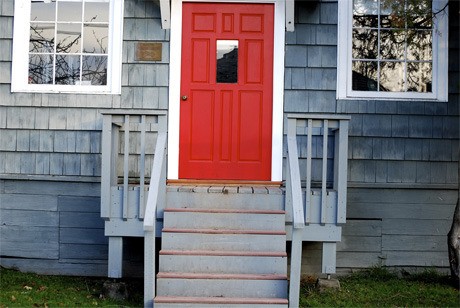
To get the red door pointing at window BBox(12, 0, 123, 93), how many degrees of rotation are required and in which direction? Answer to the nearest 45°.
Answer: approximately 90° to its right

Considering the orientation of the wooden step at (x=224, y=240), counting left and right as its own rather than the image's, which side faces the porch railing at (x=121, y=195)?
right

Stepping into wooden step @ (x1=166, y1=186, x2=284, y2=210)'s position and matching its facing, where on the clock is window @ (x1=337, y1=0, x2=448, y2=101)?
The window is roughly at 8 o'clock from the wooden step.

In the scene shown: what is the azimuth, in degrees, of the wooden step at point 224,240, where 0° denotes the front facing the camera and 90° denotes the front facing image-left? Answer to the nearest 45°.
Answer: approximately 0°

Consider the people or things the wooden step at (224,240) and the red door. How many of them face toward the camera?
2
